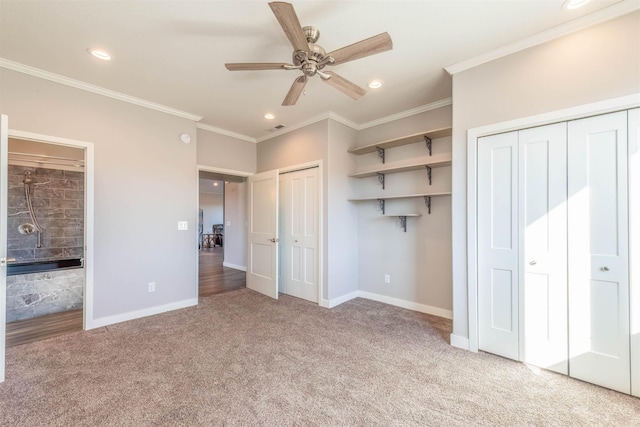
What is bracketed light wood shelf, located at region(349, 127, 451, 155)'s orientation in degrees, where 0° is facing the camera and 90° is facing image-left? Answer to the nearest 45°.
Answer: approximately 45°

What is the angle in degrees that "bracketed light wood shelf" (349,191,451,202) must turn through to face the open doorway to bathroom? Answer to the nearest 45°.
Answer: approximately 45° to its right

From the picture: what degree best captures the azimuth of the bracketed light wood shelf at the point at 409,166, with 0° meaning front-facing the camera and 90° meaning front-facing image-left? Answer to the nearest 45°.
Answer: approximately 45°

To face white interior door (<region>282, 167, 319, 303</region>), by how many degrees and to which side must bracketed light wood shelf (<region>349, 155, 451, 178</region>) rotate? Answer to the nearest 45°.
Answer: approximately 45° to its right

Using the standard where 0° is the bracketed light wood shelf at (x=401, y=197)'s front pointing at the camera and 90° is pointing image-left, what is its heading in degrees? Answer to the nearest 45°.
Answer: approximately 45°

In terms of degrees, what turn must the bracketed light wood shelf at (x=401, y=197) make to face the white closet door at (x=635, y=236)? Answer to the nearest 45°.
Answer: approximately 90° to its left

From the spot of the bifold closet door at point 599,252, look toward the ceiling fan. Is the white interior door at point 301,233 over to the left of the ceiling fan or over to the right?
right
